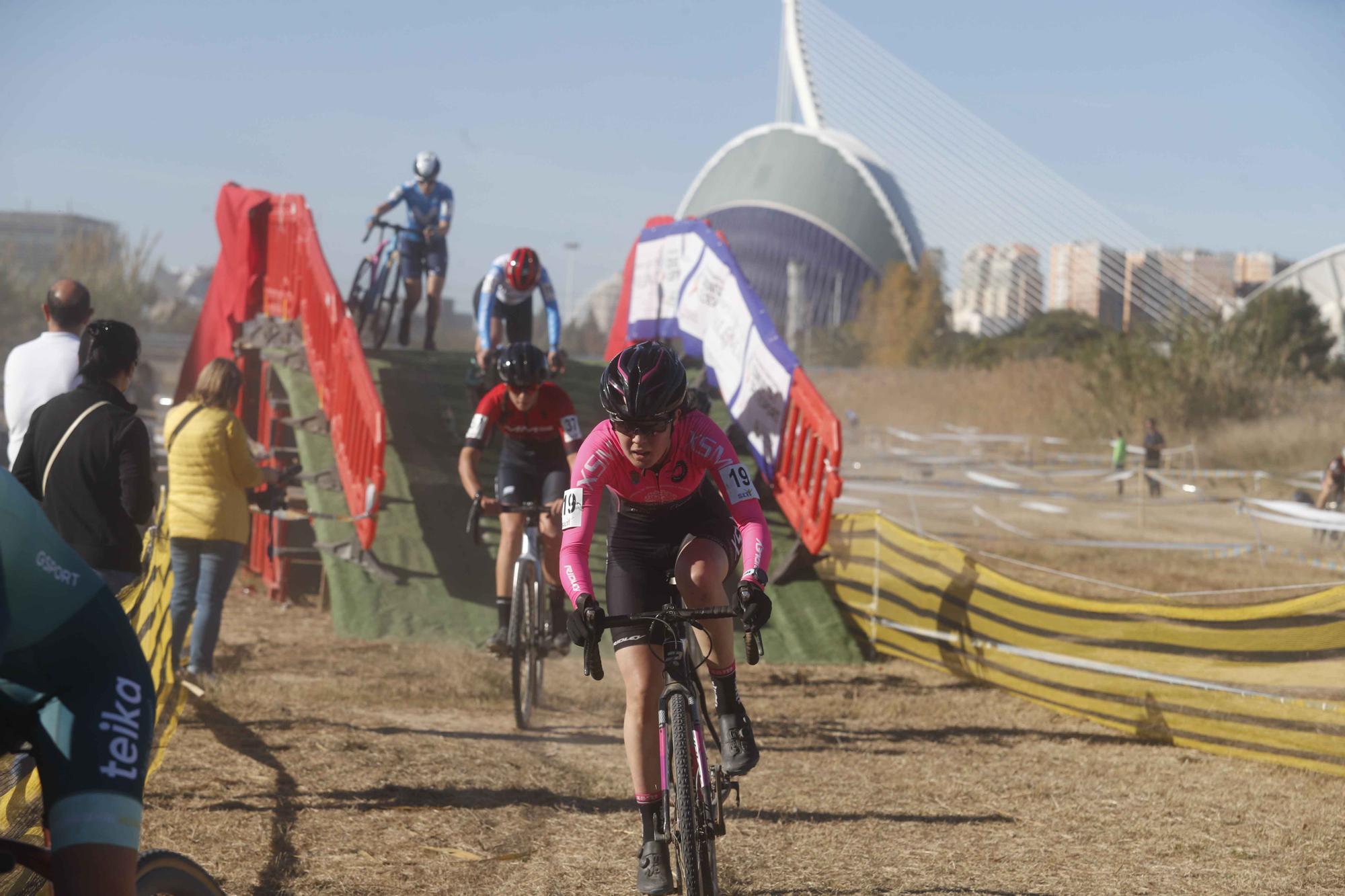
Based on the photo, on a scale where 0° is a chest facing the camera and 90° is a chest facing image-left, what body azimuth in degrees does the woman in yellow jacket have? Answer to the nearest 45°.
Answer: approximately 225°

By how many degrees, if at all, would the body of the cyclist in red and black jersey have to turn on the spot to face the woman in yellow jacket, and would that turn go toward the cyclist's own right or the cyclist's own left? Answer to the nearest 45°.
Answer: approximately 90° to the cyclist's own right

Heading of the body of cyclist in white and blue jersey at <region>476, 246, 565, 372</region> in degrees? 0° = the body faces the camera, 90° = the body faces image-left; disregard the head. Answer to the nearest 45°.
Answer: approximately 0°

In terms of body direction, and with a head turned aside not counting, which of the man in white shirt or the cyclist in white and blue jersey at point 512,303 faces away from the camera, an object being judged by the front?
the man in white shirt

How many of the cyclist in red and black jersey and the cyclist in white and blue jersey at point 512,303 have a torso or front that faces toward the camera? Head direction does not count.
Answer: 2

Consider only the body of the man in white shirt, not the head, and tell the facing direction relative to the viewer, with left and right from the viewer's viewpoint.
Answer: facing away from the viewer
